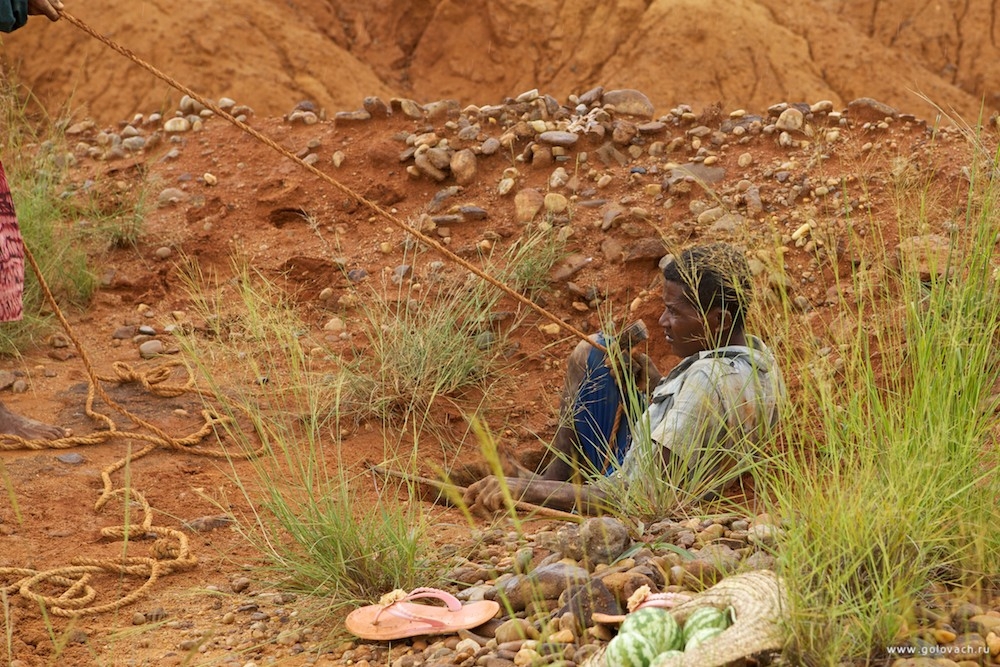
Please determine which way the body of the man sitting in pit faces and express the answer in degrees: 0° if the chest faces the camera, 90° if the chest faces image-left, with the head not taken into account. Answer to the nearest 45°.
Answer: approximately 90°

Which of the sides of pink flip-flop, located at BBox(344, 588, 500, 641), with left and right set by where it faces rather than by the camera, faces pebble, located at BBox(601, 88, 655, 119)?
right

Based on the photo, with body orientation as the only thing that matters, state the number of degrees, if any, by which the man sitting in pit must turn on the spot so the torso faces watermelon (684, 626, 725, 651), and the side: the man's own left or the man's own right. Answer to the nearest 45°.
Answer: approximately 90° to the man's own left

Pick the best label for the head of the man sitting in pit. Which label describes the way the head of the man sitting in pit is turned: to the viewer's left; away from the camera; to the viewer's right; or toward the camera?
to the viewer's left

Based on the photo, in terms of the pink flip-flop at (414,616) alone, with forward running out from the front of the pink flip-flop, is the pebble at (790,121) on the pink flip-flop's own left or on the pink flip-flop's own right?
on the pink flip-flop's own right

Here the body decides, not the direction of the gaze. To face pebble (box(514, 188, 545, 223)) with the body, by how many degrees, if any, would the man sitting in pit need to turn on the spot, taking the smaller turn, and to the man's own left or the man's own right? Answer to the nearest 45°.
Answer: approximately 90° to the man's own right

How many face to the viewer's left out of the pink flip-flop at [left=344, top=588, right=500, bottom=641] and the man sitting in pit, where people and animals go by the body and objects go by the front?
2

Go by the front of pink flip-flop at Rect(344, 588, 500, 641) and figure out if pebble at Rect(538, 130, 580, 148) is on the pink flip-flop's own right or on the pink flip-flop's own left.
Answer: on the pink flip-flop's own right

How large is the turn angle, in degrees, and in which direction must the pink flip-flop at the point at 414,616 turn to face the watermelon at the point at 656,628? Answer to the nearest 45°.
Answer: approximately 135° to its left

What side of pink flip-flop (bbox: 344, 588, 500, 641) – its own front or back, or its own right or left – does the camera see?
left
